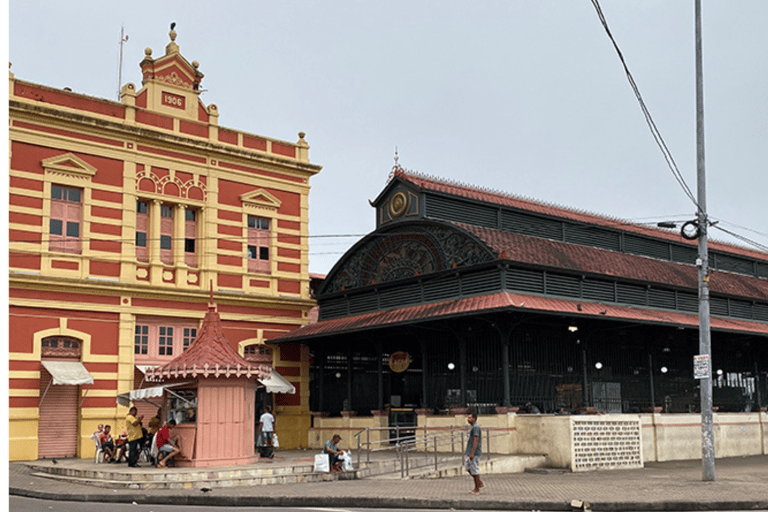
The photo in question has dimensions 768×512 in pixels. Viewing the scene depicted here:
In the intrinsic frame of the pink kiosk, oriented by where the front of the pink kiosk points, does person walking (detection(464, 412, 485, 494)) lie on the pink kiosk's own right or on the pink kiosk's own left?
on the pink kiosk's own left

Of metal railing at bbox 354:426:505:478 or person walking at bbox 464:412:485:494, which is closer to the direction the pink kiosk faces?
the person walking

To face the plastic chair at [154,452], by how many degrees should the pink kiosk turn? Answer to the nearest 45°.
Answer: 0° — it already faces it

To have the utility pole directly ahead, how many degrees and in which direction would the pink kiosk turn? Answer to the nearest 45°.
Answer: approximately 90° to its left

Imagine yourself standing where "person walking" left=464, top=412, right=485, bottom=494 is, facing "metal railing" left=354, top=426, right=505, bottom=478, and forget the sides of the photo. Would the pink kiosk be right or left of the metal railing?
left

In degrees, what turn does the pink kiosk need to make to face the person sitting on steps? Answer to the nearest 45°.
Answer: approximately 135° to its left

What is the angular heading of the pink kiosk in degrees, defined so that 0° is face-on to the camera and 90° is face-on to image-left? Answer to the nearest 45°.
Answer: approximately 45°
